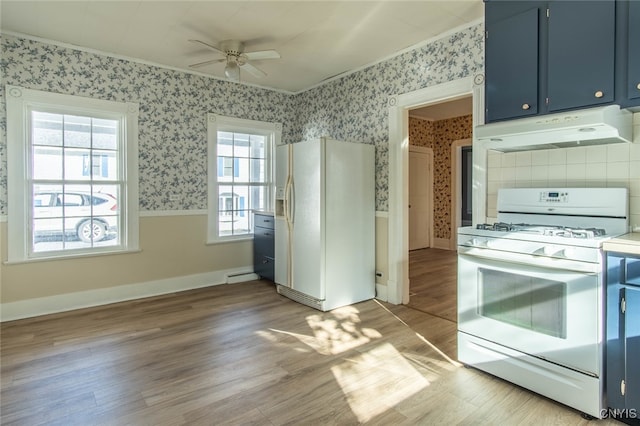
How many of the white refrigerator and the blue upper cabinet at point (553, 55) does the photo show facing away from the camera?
0

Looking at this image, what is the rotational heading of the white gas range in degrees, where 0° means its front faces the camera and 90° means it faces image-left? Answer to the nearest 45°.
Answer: approximately 45°

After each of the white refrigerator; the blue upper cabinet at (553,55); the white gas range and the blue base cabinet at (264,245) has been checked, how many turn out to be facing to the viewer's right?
0

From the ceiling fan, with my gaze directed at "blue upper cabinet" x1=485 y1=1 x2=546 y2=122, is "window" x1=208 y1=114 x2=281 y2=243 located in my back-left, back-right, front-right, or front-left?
back-left

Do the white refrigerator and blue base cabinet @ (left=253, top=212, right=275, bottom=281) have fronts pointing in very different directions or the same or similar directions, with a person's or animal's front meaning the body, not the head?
same or similar directions

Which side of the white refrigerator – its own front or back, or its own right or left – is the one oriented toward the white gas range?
left

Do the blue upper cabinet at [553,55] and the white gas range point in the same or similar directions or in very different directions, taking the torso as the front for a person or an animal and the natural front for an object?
same or similar directions

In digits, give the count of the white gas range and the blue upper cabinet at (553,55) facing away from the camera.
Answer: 0

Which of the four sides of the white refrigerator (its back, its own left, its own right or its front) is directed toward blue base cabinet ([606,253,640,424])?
left

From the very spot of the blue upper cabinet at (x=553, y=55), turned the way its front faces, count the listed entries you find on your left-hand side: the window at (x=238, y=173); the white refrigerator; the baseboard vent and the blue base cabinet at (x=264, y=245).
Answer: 0

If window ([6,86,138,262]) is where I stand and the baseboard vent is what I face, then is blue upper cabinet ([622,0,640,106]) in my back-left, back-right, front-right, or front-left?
front-right

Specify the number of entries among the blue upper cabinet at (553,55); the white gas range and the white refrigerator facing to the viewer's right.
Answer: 0
